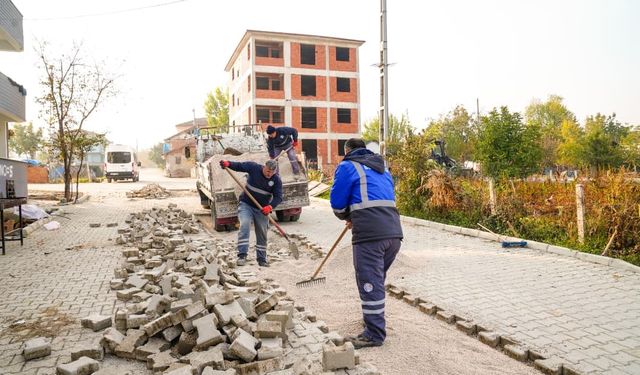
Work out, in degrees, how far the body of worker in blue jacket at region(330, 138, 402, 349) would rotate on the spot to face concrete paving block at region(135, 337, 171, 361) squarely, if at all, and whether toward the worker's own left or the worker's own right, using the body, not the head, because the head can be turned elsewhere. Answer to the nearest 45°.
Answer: approximately 45° to the worker's own left

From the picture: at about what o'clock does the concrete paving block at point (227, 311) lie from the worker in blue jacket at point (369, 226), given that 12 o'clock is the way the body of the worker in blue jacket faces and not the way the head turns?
The concrete paving block is roughly at 10 o'clock from the worker in blue jacket.

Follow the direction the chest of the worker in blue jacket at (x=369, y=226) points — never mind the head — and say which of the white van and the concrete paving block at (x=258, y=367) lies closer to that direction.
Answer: the white van

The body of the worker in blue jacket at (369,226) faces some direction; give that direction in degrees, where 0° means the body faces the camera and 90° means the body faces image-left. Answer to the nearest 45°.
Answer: approximately 135°

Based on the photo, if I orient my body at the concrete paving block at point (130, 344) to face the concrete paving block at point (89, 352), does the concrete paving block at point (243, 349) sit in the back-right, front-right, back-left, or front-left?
back-left

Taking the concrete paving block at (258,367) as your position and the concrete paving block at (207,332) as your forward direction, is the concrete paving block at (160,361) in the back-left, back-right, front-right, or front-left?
front-left

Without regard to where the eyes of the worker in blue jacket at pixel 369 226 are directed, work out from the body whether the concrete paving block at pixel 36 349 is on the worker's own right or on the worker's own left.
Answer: on the worker's own left

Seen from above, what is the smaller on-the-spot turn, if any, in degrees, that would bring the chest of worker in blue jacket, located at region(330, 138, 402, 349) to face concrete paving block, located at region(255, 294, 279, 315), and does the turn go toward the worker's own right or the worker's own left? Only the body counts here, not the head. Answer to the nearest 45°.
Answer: approximately 45° to the worker's own left

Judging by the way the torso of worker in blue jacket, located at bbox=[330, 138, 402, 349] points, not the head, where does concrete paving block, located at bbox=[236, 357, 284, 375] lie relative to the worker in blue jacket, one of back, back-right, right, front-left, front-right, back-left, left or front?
left

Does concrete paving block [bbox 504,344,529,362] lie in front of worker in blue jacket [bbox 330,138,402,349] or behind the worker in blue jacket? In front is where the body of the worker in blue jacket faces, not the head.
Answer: behind

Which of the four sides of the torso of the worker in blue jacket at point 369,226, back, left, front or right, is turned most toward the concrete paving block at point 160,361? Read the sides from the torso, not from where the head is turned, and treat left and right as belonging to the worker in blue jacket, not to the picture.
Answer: left

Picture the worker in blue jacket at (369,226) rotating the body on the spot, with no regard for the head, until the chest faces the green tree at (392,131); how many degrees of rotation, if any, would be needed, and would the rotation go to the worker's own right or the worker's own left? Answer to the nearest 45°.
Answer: approximately 45° to the worker's own right

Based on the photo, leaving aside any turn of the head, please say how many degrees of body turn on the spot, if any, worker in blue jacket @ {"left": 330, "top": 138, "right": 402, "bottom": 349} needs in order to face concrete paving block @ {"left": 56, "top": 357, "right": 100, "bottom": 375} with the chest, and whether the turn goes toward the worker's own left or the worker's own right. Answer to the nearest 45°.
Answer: approximately 90° to the worker's own left

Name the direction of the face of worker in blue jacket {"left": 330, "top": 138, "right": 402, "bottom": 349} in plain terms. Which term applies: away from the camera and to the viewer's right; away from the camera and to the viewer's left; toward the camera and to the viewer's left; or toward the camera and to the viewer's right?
away from the camera and to the viewer's left

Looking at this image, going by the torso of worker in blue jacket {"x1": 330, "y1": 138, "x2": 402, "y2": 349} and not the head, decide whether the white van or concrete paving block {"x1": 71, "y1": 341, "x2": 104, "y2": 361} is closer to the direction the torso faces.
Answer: the white van

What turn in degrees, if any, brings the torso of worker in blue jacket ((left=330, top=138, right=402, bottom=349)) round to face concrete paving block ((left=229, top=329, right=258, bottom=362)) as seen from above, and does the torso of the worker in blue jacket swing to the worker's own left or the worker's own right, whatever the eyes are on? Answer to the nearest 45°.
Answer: approximately 90° to the worker's own left

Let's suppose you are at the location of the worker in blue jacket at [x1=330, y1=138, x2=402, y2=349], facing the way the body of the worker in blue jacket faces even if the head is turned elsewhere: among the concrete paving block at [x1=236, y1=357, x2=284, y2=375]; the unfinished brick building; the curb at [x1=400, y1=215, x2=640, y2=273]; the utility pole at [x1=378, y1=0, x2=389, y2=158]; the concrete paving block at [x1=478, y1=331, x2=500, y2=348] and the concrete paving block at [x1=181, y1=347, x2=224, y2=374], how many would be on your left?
2
